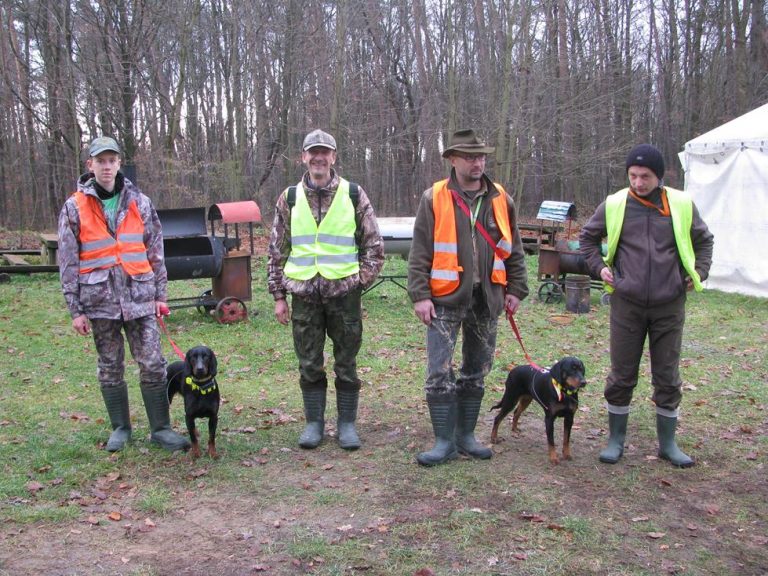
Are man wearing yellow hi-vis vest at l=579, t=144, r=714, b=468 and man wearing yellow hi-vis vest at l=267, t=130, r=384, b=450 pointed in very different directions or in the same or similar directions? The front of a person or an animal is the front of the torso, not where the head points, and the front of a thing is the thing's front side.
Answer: same or similar directions

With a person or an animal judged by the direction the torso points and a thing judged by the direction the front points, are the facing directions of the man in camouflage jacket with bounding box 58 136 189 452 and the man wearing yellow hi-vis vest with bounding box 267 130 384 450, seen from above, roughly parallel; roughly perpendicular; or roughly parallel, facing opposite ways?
roughly parallel

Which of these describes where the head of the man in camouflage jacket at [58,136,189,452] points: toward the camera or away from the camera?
toward the camera

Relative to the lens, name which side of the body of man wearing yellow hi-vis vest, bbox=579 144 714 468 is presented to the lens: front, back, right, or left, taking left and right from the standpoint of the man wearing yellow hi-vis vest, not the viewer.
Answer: front

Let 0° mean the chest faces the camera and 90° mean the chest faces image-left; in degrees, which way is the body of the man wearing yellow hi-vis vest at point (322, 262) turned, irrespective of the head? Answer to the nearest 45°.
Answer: approximately 0°

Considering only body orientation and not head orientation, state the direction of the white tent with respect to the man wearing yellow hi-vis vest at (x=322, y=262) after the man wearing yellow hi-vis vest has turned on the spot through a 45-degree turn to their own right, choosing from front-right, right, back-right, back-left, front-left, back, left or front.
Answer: back

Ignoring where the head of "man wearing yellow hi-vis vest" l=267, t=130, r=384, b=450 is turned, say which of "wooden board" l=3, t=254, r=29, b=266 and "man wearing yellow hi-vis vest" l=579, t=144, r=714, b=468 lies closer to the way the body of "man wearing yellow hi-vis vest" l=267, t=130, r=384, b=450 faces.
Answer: the man wearing yellow hi-vis vest

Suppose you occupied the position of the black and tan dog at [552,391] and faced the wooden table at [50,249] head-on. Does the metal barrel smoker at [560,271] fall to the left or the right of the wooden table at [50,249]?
right

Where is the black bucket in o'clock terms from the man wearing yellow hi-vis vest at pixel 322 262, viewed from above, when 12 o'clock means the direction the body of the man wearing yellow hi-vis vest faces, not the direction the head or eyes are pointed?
The black bucket is roughly at 7 o'clock from the man wearing yellow hi-vis vest.

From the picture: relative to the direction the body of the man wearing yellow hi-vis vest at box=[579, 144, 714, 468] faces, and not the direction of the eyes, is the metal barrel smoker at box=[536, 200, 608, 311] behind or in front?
behind

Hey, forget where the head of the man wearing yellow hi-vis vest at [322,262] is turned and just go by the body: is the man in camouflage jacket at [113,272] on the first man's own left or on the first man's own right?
on the first man's own right

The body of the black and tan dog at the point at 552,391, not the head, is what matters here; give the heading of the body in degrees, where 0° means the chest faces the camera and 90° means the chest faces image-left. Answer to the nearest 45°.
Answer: approximately 315°
